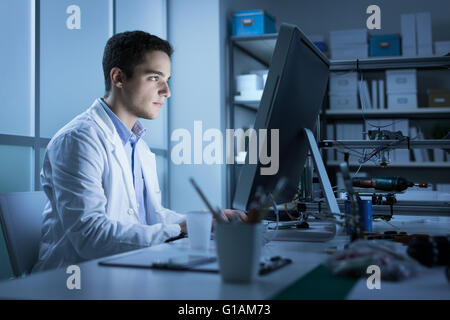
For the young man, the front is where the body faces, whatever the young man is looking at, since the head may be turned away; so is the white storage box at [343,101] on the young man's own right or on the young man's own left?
on the young man's own left

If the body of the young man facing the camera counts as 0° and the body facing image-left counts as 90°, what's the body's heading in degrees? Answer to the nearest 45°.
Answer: approximately 315°

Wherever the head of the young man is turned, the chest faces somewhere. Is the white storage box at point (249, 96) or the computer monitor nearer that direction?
the computer monitor

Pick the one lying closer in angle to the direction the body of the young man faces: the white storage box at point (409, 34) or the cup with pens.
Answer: the cup with pens

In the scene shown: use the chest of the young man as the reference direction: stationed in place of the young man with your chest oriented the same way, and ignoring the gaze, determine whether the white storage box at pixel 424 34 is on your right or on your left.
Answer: on your left

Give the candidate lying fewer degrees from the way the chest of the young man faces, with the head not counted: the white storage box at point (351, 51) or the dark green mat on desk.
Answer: the dark green mat on desk

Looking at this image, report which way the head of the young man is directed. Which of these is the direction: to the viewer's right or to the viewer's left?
to the viewer's right
